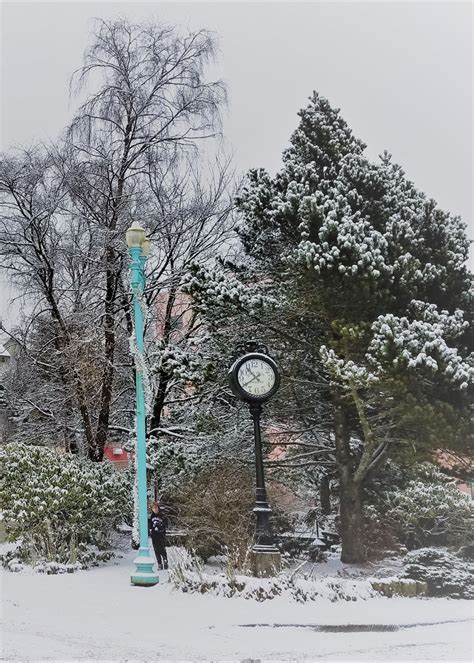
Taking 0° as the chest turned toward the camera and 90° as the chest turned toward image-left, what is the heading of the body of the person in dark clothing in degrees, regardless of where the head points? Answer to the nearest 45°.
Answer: approximately 0°

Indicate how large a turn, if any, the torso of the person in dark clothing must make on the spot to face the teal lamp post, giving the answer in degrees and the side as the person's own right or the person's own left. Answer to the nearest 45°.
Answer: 0° — they already face it

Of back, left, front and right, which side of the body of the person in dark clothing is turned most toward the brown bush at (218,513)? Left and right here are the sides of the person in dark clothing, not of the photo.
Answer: left

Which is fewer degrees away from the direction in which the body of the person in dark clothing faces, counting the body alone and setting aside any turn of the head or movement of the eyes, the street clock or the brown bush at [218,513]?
the street clock

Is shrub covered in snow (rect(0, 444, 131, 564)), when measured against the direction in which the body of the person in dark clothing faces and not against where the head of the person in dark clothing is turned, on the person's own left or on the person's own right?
on the person's own right

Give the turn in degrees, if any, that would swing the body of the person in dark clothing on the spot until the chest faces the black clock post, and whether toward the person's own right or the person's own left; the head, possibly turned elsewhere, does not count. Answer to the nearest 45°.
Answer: approximately 45° to the person's own left

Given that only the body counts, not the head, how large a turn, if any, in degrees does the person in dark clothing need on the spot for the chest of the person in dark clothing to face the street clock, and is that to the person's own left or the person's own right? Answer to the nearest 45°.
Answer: approximately 45° to the person's own left
